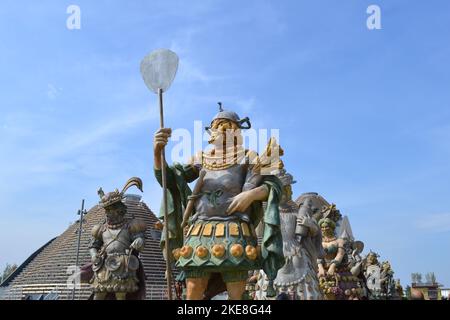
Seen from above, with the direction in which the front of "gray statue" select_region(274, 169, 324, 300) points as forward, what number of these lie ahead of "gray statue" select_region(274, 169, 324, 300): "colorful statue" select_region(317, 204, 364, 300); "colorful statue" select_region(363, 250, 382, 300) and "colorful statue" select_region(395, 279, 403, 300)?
0

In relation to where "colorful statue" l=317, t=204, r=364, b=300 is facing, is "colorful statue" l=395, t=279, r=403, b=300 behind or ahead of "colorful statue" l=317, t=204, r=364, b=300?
behind

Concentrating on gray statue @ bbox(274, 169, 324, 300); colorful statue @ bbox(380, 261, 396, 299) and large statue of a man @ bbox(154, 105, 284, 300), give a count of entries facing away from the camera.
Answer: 0

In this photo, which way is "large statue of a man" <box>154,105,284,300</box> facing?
toward the camera

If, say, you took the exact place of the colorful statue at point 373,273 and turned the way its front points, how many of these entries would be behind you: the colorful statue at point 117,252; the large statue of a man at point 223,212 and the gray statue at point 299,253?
0

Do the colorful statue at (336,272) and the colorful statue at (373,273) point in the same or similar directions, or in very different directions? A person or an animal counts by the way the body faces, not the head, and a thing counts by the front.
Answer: same or similar directions

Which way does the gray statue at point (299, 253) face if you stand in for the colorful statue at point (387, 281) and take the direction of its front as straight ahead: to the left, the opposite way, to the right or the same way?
the same way

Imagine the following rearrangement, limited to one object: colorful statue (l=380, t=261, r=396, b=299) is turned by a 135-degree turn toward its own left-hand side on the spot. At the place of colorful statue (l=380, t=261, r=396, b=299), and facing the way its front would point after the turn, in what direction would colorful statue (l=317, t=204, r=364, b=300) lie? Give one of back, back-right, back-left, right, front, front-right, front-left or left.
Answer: right

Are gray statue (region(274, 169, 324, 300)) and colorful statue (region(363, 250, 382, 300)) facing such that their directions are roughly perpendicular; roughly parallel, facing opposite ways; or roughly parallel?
roughly parallel

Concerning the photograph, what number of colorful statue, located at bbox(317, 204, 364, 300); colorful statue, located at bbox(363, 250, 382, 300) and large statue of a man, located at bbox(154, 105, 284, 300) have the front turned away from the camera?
0

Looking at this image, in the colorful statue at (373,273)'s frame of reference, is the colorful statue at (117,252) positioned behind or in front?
in front

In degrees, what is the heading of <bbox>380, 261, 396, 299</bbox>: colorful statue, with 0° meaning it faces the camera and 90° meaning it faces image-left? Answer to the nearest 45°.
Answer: approximately 45°

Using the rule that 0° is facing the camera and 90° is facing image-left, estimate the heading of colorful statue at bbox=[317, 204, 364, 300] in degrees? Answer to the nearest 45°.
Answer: approximately 45°
